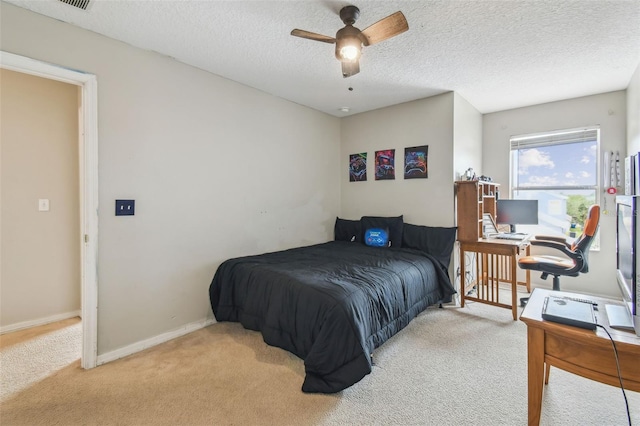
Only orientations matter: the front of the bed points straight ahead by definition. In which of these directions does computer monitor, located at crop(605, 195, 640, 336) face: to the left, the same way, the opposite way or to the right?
to the right

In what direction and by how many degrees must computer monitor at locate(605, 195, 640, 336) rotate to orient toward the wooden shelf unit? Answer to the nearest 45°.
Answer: approximately 45° to its right

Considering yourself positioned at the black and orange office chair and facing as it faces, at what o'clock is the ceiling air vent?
The ceiling air vent is roughly at 10 o'clock from the black and orange office chair.

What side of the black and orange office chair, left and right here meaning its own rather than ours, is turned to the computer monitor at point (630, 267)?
left

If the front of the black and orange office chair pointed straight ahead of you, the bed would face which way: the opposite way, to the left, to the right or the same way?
to the left

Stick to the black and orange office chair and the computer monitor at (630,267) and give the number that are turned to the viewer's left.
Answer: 2

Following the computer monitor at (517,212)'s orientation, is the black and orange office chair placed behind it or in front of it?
in front

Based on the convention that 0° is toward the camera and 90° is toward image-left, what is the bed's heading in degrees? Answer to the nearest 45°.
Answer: approximately 45°

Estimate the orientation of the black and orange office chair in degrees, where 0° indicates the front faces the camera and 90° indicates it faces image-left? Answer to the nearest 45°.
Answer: approximately 90°

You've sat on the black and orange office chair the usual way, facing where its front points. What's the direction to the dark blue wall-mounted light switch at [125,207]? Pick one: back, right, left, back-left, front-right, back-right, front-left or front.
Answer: front-left

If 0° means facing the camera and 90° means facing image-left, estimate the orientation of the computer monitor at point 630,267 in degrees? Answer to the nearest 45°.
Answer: approximately 90°

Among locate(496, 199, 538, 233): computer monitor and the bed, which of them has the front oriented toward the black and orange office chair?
the computer monitor

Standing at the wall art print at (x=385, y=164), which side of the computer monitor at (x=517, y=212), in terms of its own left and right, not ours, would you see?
right

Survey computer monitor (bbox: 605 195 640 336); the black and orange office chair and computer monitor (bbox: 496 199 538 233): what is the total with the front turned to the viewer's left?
2

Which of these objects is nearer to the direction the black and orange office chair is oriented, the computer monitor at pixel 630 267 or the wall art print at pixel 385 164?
the wall art print

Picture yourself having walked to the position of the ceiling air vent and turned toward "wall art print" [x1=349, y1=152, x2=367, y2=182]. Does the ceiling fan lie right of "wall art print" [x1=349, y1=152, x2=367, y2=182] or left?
right

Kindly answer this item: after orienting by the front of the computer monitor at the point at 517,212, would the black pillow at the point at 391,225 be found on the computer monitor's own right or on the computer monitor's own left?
on the computer monitor's own right

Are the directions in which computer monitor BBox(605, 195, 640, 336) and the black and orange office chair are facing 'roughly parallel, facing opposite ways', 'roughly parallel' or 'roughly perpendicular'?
roughly parallel
